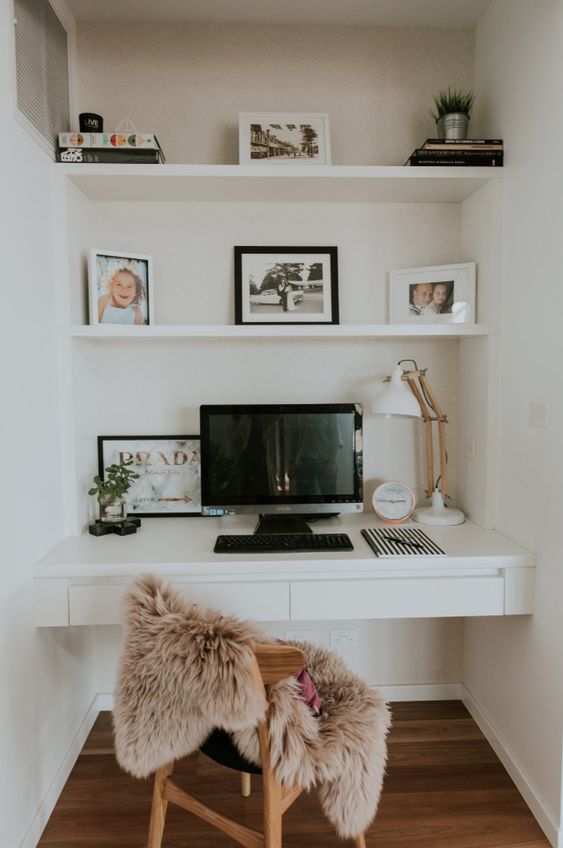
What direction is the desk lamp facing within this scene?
to the viewer's left

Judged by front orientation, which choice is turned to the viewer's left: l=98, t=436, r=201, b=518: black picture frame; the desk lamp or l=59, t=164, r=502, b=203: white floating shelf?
the desk lamp

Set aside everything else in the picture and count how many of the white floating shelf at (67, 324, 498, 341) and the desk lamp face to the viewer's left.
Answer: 1
